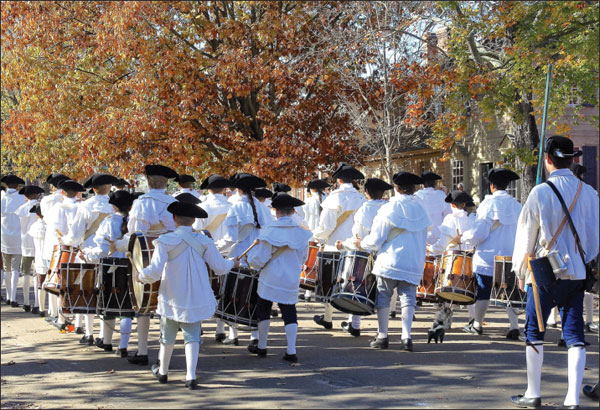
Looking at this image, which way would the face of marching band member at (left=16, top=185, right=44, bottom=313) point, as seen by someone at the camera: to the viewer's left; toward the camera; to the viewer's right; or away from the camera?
away from the camera

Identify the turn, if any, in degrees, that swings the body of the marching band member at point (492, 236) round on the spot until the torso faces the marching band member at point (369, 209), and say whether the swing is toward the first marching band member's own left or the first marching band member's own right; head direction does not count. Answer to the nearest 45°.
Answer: approximately 45° to the first marching band member's own left

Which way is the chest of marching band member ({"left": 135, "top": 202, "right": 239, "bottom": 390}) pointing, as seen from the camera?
away from the camera

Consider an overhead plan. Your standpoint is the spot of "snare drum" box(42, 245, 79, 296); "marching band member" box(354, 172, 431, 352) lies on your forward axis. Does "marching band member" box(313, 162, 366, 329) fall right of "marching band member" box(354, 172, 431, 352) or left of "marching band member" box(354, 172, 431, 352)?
left

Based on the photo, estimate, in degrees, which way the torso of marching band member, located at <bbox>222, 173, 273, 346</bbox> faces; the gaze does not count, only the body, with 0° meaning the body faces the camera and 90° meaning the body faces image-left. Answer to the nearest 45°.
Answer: approximately 135°

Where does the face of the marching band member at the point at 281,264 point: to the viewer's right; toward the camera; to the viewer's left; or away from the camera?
away from the camera

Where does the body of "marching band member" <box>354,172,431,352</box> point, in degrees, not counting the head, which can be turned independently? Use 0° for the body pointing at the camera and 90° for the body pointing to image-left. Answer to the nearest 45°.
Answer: approximately 135°

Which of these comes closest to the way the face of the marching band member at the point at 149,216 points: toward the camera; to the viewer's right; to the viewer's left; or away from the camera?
away from the camera

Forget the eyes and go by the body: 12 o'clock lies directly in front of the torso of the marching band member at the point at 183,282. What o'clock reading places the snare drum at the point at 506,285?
The snare drum is roughly at 2 o'clock from the marching band member.

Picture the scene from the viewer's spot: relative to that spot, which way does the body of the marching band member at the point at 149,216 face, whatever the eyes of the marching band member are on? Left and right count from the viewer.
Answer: facing away from the viewer and to the left of the viewer

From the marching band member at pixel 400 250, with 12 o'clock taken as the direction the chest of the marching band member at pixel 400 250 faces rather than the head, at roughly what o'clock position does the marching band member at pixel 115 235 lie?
the marching band member at pixel 115 235 is roughly at 10 o'clock from the marching band member at pixel 400 250.

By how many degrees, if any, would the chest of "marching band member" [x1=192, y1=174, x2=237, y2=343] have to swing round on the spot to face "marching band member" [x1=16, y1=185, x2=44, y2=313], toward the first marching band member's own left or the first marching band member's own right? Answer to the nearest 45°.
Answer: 0° — they already face them
